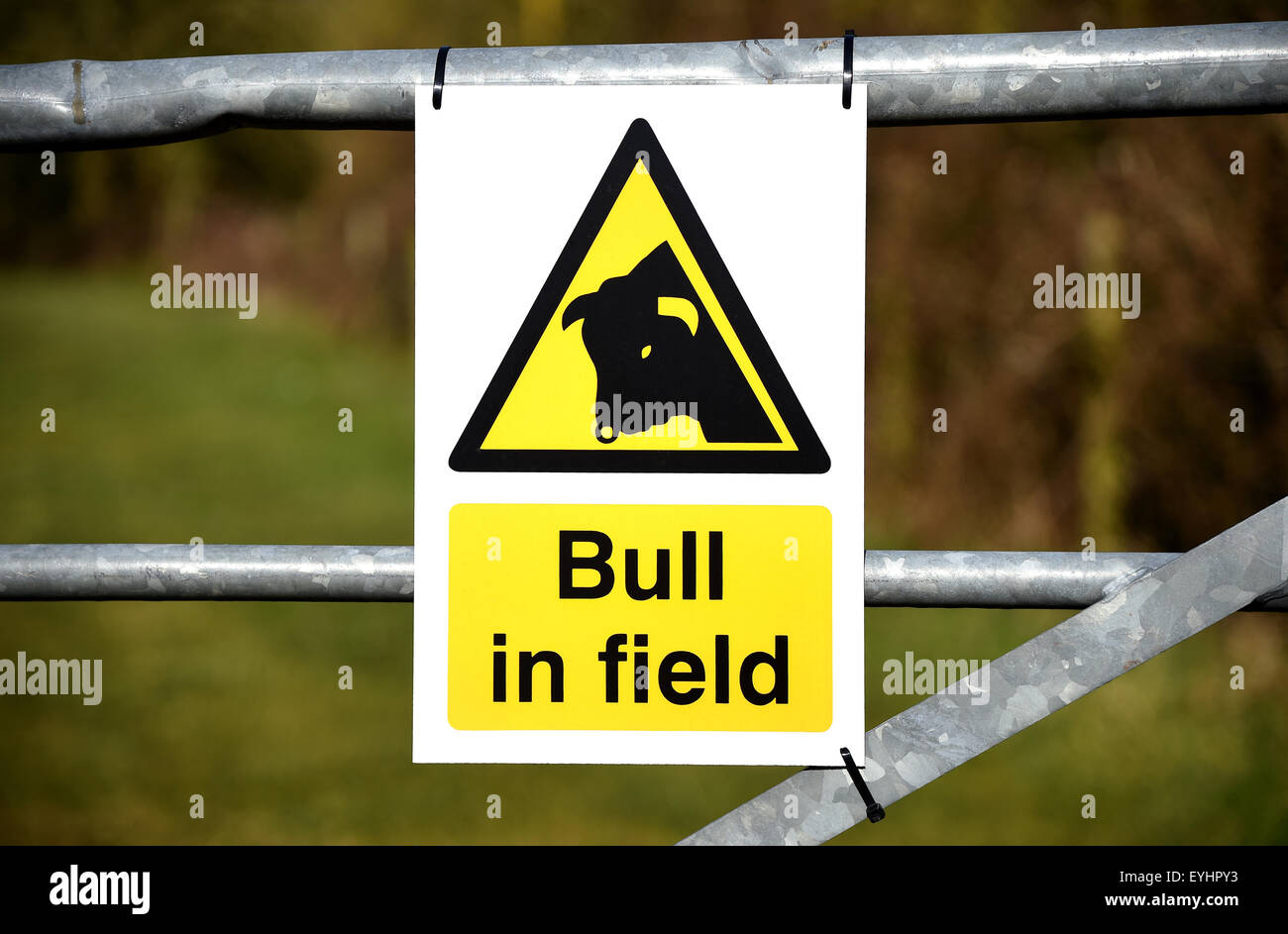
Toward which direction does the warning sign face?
toward the camera
